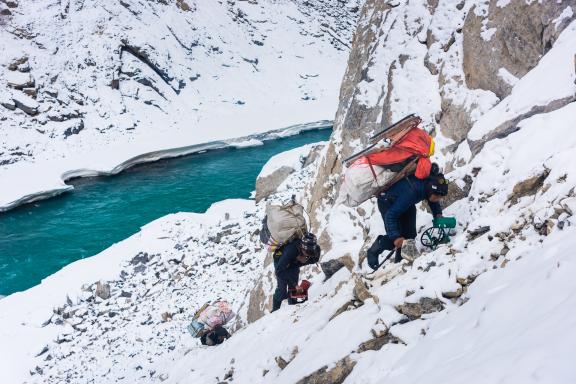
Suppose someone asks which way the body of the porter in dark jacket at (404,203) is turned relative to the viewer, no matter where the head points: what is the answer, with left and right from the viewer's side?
facing to the right of the viewer

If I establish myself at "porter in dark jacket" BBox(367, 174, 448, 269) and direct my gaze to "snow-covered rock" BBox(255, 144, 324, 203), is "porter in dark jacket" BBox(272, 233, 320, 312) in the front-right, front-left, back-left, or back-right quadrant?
front-left

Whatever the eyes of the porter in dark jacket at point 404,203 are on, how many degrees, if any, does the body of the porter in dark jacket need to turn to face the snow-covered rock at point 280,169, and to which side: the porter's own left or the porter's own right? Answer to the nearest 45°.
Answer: approximately 90° to the porter's own left

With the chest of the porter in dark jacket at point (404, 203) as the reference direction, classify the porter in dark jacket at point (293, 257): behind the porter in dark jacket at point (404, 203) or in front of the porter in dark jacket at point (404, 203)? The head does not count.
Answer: behind
